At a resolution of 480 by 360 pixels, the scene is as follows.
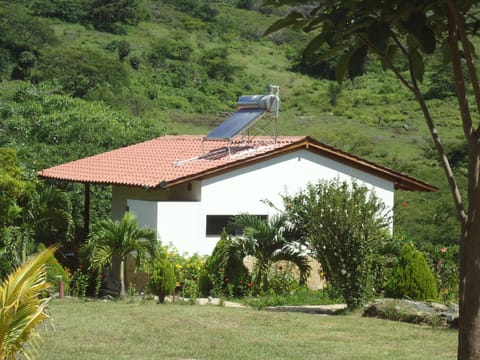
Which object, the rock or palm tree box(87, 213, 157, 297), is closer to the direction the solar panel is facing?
the palm tree

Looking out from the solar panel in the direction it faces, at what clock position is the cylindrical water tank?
The cylindrical water tank is roughly at 7 o'clock from the solar panel.

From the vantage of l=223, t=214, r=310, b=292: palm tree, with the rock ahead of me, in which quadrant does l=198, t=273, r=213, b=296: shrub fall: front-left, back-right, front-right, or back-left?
back-right

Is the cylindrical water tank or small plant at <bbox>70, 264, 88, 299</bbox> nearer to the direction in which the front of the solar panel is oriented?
the small plant

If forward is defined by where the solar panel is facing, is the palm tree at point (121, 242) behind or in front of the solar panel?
in front

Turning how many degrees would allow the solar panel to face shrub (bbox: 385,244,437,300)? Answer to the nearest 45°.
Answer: approximately 90° to its left

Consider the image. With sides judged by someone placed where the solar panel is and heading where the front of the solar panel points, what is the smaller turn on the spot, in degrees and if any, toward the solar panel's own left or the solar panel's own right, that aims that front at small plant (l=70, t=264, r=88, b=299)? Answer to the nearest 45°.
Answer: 0° — it already faces it

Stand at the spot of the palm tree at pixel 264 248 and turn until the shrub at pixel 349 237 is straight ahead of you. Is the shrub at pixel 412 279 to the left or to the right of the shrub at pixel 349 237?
left

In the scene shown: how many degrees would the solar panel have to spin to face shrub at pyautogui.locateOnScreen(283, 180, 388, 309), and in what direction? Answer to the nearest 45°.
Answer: approximately 45° to its left

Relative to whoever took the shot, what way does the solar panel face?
facing the viewer and to the left of the viewer
